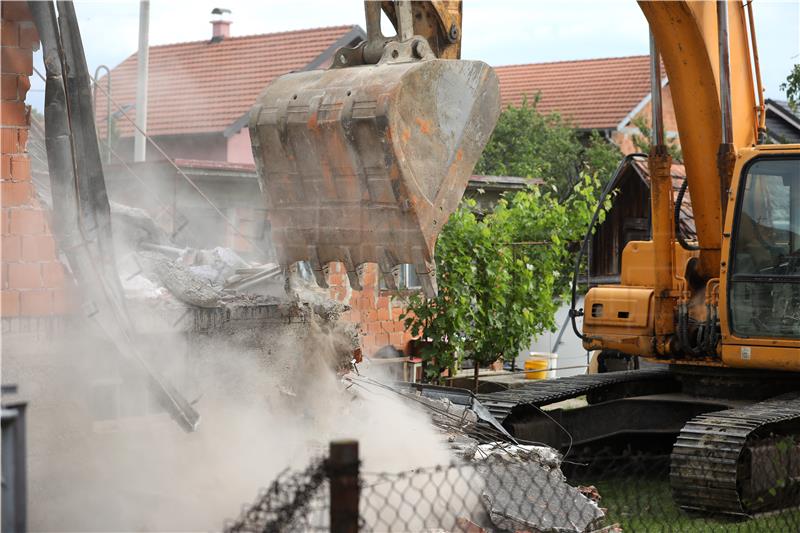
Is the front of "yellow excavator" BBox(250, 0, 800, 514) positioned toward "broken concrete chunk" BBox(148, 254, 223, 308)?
yes

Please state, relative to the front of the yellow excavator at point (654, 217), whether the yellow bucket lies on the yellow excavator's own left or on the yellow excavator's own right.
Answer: on the yellow excavator's own right

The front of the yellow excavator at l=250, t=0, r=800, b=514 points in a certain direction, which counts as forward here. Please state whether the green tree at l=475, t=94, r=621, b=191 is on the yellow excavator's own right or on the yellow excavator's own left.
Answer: on the yellow excavator's own right

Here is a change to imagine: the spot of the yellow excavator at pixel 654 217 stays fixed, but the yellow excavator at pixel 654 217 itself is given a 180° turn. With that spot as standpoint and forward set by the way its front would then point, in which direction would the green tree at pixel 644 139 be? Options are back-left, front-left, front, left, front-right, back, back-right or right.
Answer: front-left

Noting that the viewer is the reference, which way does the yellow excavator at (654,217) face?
facing the viewer and to the left of the viewer

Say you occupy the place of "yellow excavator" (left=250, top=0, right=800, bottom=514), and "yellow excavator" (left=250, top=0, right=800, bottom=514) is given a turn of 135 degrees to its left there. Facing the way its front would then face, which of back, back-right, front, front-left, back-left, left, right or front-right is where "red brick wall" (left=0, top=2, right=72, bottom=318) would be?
back-right
